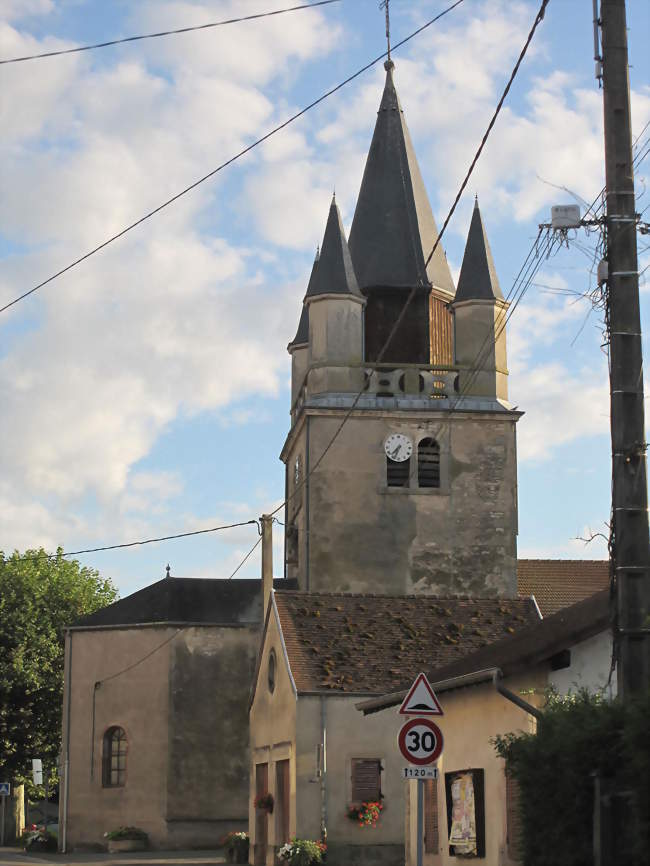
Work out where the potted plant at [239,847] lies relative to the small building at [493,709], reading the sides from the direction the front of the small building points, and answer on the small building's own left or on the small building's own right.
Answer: on the small building's own right

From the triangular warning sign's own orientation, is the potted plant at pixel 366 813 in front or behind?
behind

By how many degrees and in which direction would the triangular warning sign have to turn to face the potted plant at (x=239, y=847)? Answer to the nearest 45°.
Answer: approximately 180°

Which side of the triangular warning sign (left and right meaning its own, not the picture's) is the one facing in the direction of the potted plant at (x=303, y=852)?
back

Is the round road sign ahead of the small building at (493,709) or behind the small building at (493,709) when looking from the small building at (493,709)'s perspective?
ahead

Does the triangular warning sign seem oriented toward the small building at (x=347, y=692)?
no

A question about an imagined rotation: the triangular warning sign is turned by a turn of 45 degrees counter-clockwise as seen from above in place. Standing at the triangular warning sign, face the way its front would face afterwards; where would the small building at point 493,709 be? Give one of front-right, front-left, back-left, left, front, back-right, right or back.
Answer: back-left

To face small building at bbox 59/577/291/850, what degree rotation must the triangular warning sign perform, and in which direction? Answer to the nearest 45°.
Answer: approximately 180°

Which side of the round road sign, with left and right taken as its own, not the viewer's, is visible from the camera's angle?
front

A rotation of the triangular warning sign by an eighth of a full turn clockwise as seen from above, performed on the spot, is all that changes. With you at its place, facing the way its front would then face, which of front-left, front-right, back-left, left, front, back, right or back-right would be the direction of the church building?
back-right

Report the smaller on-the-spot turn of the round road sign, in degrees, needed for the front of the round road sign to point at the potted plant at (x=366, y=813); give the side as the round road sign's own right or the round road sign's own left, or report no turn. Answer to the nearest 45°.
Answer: approximately 180°

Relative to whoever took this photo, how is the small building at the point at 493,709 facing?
facing the viewer and to the left of the viewer

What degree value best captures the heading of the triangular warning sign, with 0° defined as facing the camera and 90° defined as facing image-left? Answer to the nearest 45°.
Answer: approximately 0°

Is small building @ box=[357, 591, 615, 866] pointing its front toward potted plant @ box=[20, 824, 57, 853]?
no

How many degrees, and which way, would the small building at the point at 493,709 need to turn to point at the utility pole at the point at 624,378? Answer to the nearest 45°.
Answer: approximately 45° to its left

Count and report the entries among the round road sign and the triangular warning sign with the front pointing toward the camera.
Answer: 2
